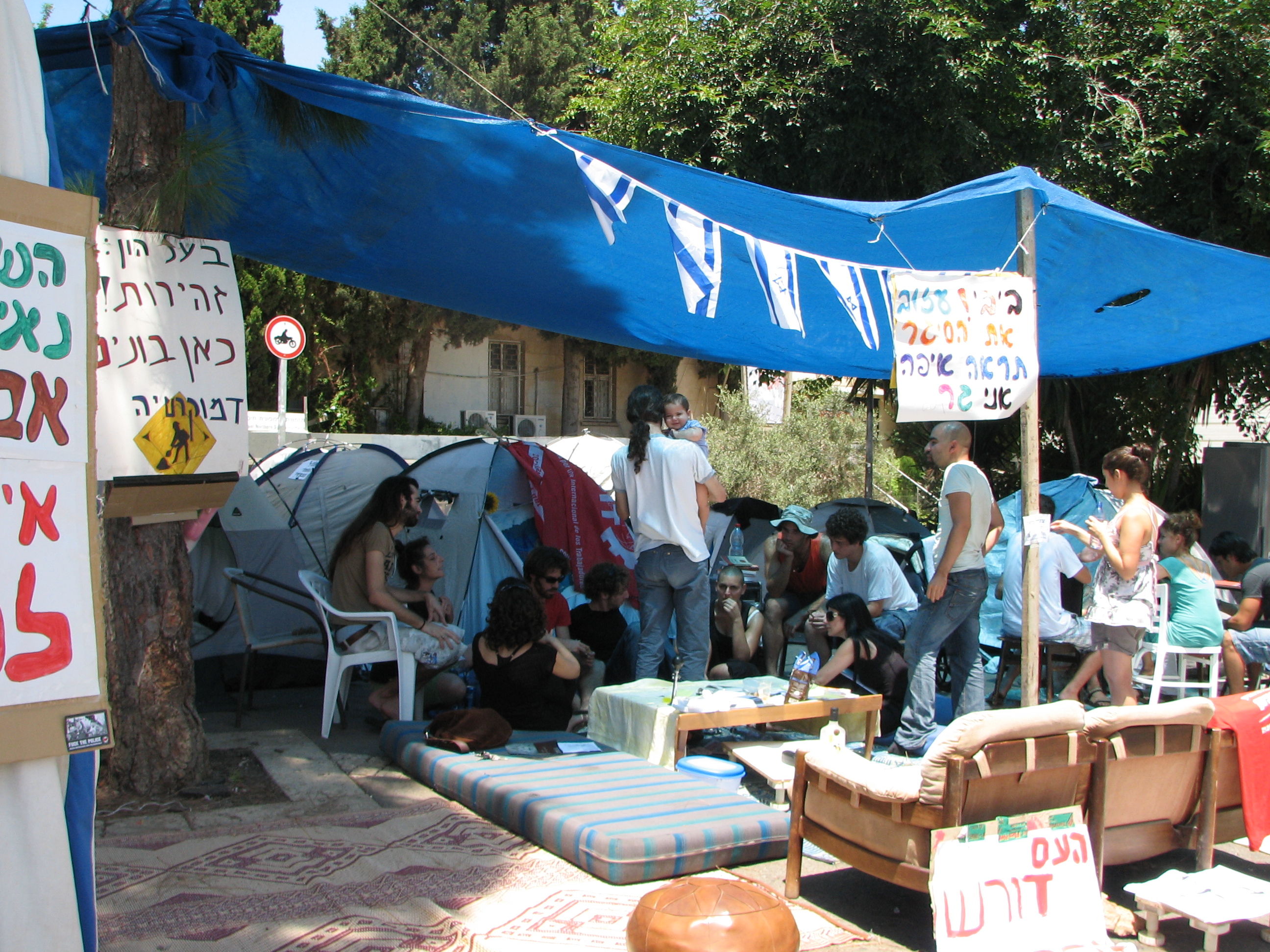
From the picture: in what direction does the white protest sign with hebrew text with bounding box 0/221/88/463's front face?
toward the camera

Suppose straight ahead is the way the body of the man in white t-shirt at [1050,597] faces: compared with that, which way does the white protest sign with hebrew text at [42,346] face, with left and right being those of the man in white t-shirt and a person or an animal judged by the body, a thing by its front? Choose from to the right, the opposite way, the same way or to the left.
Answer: to the right

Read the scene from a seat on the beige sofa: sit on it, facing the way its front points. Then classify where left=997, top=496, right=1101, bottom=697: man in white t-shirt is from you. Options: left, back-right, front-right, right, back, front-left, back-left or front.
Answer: front-right

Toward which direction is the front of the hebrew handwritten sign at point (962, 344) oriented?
toward the camera

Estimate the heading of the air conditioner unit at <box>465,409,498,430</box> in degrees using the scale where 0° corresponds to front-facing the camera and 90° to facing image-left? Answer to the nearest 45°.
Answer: approximately 0°

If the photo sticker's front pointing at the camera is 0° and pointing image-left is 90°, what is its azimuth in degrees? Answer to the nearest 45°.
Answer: approximately 0°

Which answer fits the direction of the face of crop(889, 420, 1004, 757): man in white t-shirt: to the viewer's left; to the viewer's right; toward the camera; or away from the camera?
to the viewer's left

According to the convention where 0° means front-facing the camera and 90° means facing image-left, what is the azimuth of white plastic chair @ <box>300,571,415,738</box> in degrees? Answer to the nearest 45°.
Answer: approximately 270°

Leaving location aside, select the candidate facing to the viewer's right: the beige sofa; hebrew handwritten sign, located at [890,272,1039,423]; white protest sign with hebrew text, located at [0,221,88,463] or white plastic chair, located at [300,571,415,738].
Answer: the white plastic chair

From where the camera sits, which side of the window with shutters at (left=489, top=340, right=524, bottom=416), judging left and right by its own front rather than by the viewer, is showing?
front

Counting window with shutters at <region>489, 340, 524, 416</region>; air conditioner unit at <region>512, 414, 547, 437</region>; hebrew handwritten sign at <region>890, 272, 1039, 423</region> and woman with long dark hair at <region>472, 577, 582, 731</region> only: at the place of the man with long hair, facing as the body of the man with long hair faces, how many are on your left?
2

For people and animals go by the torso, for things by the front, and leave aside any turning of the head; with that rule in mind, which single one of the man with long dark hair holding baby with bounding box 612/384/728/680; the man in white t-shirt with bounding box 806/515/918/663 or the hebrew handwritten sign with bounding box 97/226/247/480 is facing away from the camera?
the man with long dark hair holding baby

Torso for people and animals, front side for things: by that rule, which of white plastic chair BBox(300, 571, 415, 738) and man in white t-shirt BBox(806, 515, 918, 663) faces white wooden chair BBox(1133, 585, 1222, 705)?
white plastic chair BBox(300, 571, 415, 738)

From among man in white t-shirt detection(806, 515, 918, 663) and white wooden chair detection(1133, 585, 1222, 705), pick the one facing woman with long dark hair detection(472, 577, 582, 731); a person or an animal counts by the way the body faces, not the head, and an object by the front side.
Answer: the man in white t-shirt

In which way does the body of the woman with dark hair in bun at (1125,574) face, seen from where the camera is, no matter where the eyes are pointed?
to the viewer's left
